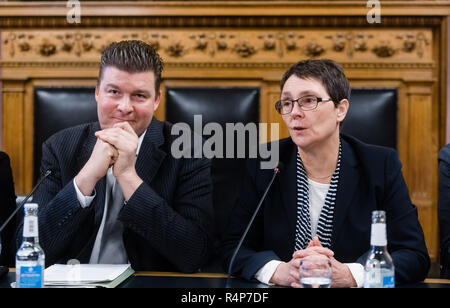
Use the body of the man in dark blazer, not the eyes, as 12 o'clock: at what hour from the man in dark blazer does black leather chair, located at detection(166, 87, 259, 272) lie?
The black leather chair is roughly at 7 o'clock from the man in dark blazer.

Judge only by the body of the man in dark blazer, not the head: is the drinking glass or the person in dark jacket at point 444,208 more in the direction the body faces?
the drinking glass

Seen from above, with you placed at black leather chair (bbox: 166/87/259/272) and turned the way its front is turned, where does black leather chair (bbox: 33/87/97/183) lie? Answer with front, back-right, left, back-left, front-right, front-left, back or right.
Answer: right

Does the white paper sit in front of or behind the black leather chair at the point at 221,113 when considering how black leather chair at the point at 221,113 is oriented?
in front

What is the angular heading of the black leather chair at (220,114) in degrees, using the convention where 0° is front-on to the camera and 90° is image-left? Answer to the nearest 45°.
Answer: approximately 0°

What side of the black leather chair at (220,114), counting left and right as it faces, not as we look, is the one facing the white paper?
front

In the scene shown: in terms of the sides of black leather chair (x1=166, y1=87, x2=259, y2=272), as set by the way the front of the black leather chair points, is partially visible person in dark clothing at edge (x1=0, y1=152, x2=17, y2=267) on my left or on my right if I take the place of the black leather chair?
on my right

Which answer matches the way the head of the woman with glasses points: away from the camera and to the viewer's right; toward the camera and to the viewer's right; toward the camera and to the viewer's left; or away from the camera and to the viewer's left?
toward the camera and to the viewer's left

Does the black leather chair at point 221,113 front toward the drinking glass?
yes
